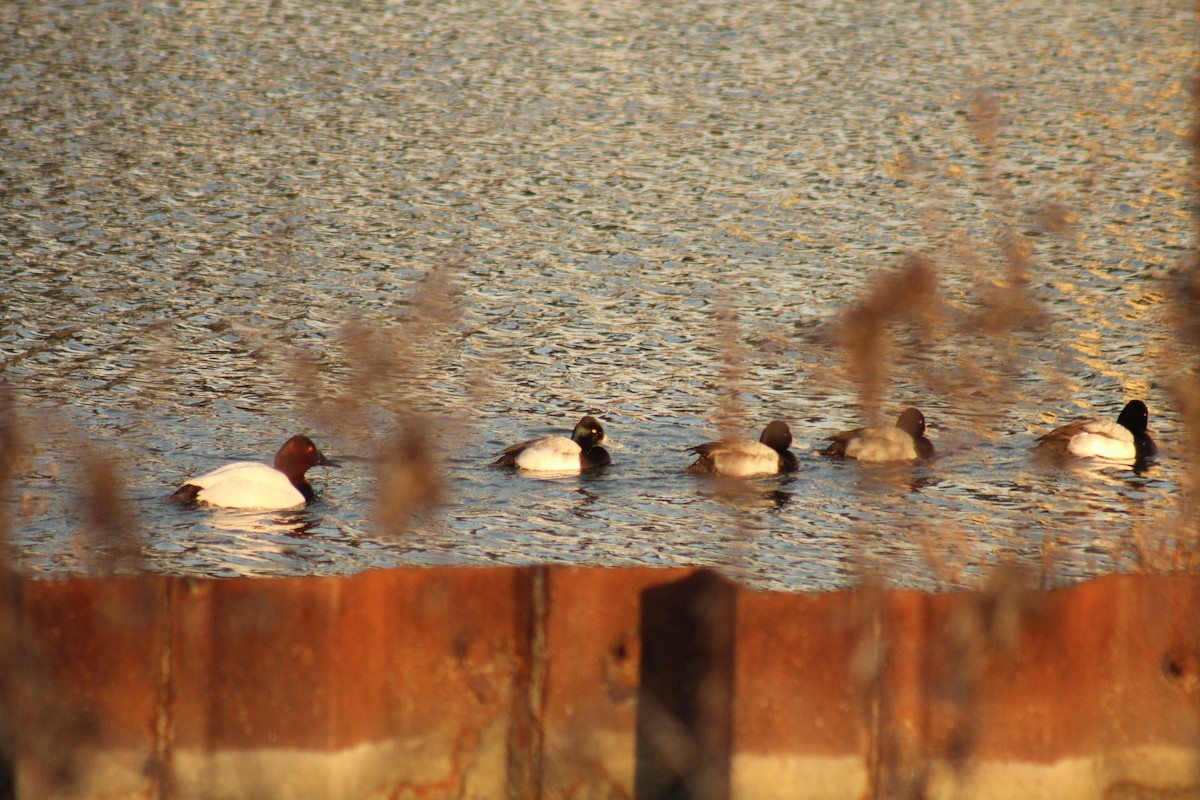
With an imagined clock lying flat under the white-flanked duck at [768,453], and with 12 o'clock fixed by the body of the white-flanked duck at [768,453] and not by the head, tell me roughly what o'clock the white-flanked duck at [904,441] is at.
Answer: the white-flanked duck at [904,441] is roughly at 11 o'clock from the white-flanked duck at [768,453].

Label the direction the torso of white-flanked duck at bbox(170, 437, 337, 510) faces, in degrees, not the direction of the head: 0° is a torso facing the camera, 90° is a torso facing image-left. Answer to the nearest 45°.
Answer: approximately 270°

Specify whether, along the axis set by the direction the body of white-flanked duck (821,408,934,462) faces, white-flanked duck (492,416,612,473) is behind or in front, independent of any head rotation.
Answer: behind

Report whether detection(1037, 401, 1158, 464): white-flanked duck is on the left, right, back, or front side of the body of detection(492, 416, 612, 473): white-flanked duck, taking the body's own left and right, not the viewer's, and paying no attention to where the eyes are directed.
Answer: front

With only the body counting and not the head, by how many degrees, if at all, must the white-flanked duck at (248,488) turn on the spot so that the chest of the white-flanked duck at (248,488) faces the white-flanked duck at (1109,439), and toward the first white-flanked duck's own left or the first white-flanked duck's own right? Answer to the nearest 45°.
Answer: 0° — it already faces it

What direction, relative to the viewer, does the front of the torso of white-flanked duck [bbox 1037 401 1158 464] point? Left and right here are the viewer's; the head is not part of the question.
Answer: facing to the right of the viewer

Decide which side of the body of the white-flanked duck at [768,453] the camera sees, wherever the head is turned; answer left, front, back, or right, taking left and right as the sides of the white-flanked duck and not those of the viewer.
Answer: right

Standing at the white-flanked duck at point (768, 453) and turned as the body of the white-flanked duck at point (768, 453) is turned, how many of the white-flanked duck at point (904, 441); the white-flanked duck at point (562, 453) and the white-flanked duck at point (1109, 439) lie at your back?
1

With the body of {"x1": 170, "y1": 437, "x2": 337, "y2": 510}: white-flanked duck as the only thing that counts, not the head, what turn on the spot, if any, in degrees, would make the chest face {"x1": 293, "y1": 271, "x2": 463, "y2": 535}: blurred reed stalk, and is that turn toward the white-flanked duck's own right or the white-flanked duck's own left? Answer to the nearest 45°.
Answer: approximately 90° to the white-flanked duck's own right

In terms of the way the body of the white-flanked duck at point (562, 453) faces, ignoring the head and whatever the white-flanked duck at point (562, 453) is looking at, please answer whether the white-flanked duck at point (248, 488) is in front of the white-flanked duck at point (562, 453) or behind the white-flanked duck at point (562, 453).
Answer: behind

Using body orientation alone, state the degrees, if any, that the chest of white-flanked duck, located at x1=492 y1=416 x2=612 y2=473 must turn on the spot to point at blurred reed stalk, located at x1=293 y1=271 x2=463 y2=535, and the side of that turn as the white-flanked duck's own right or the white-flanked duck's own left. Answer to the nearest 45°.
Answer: approximately 90° to the white-flanked duck's own right

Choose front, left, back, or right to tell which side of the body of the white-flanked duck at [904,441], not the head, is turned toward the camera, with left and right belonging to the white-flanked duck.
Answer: right

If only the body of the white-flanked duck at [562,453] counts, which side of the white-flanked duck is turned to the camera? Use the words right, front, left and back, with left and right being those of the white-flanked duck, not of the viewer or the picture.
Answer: right
